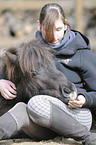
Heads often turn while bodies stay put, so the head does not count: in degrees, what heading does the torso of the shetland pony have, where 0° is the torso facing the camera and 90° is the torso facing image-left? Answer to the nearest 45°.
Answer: approximately 270°
